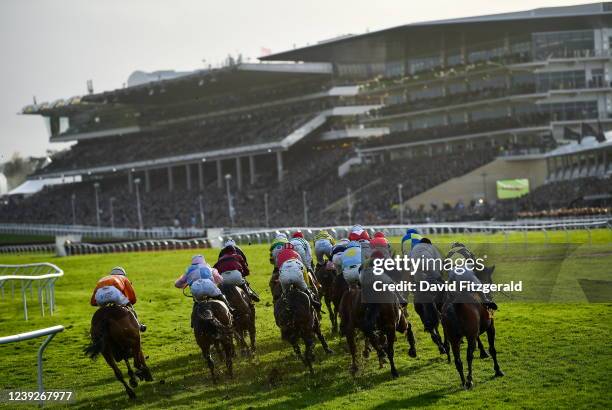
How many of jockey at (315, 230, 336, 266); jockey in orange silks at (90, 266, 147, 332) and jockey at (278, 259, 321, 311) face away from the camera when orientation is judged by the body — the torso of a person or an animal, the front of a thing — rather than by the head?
3

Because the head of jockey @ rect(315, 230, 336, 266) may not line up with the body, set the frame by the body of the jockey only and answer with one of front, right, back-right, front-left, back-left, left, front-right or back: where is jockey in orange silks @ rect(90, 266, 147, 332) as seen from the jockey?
back-left

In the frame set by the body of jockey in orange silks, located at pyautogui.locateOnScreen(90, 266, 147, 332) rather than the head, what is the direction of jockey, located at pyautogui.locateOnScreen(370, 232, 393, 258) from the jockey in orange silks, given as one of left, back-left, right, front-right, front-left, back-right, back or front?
right

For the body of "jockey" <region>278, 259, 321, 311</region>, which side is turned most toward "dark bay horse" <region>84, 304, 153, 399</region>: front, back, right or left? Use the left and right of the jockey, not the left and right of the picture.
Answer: left

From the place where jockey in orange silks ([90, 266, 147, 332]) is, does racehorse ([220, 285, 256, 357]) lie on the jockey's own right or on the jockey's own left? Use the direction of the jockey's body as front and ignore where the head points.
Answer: on the jockey's own right

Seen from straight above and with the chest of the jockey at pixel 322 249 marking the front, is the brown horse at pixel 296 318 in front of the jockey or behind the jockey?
behind

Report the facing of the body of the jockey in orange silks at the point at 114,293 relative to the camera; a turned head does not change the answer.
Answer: away from the camera

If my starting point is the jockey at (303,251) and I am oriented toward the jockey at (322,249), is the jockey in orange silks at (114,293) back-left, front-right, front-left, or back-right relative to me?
back-left

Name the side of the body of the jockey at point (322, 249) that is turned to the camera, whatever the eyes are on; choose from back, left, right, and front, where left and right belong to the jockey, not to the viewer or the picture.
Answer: back

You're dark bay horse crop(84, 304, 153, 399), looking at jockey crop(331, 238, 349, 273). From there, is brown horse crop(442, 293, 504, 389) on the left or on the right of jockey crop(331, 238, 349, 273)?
right

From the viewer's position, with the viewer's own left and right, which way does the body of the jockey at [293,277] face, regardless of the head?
facing away from the viewer

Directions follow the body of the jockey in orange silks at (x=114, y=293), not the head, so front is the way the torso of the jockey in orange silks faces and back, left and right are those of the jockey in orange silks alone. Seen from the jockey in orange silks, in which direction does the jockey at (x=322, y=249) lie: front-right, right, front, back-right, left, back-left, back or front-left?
front-right

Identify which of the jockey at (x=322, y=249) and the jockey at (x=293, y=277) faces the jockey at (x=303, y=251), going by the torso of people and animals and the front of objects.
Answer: the jockey at (x=293, y=277)

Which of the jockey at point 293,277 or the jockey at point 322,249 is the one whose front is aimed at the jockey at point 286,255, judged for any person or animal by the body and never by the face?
the jockey at point 293,277
